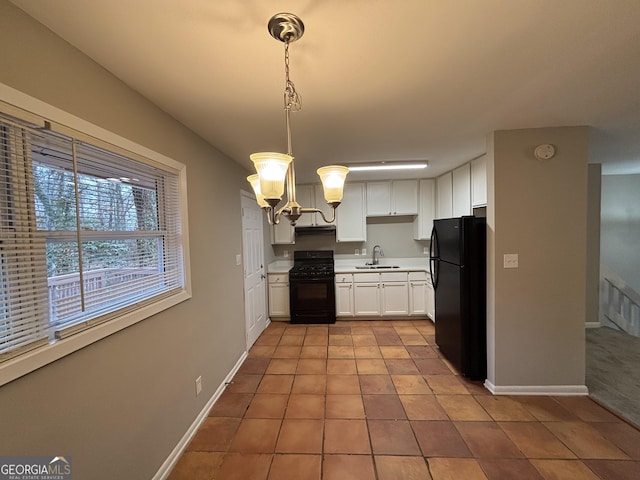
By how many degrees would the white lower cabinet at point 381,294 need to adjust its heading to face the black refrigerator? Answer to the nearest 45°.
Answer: approximately 45° to its left

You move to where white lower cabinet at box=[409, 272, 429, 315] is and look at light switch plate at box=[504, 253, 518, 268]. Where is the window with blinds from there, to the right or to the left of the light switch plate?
right

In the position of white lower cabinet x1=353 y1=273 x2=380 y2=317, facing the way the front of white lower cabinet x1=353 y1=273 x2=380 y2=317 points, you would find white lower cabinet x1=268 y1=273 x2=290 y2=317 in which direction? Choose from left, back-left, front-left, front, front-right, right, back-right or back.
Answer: right

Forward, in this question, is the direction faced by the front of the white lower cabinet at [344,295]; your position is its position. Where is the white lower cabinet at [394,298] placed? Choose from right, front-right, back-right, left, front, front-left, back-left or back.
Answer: left

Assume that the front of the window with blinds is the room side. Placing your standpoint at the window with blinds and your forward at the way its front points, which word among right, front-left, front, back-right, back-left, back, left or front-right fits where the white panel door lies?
left

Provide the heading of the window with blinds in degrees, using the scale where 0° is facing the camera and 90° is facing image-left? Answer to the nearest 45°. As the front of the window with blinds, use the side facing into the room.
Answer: approximately 315°

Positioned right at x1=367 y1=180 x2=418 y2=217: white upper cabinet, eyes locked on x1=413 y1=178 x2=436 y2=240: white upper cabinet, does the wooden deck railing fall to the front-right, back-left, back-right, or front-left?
back-right

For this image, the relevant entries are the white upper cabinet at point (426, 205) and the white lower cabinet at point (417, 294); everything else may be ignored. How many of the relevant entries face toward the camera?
2
